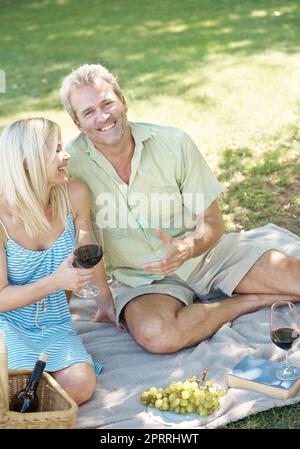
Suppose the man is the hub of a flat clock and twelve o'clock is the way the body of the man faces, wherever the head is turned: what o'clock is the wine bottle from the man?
The wine bottle is roughly at 1 o'clock from the man.

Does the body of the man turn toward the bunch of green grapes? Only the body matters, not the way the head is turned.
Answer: yes

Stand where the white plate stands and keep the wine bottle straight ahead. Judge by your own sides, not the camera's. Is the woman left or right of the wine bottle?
right

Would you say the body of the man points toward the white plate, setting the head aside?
yes

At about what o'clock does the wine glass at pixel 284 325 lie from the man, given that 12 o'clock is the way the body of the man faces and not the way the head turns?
The wine glass is roughly at 11 o'clock from the man.

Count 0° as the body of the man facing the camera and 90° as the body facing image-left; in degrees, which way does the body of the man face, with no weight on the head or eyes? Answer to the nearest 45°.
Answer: approximately 0°
